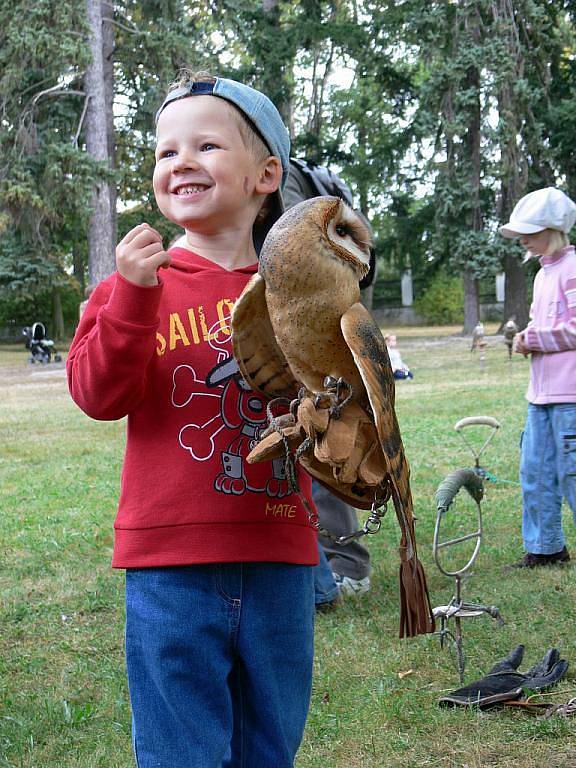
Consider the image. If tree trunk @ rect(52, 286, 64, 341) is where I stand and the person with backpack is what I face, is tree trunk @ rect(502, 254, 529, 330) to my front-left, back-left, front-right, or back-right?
front-left

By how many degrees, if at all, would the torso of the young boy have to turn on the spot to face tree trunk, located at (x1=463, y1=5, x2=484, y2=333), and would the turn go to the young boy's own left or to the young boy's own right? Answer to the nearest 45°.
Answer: approximately 180°

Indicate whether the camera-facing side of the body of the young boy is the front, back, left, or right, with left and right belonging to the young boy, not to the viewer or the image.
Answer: front

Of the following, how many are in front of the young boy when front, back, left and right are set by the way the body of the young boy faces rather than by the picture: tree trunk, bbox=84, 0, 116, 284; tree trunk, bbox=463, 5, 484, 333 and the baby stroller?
0

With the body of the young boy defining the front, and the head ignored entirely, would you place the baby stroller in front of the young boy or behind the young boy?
behind

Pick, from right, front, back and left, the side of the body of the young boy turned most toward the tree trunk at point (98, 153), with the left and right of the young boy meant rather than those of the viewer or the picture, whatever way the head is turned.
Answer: back

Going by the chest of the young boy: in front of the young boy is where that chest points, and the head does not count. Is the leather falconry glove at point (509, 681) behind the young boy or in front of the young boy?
behind

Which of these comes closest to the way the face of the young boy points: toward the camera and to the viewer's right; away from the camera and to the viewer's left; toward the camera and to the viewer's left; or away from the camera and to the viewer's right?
toward the camera and to the viewer's left

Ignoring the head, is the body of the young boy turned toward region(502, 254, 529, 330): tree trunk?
no

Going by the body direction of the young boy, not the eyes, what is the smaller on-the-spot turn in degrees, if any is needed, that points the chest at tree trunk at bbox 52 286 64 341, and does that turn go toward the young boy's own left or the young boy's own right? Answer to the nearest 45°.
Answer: approximately 180°

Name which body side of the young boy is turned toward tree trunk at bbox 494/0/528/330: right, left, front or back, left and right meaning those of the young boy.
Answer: back

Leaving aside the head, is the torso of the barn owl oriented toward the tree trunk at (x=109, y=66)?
no
